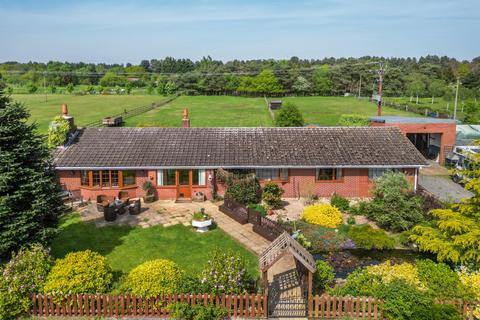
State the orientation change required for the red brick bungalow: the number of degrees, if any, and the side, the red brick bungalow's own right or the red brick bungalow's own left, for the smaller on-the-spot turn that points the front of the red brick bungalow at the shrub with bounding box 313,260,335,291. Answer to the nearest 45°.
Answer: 0° — it already faces it

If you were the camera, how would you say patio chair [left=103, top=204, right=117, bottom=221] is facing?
facing away from the viewer and to the right of the viewer

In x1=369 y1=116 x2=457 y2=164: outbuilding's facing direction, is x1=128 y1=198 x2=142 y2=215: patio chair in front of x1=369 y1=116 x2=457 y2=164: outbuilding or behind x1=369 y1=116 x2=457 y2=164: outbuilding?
in front

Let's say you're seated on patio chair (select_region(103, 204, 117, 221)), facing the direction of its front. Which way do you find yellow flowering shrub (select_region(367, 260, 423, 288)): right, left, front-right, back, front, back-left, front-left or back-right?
right

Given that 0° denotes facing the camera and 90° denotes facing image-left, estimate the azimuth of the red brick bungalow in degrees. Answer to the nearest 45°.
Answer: approximately 0°

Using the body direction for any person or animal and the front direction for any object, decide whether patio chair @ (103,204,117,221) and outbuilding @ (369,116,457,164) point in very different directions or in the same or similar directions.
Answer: very different directions

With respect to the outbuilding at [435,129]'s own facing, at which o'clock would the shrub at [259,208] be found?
The shrub is roughly at 1 o'clock from the outbuilding.

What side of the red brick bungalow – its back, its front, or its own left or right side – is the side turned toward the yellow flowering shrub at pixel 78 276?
front

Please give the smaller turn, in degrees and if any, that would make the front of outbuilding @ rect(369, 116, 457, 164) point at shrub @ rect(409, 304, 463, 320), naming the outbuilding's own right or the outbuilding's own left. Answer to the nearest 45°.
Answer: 0° — it already faces it

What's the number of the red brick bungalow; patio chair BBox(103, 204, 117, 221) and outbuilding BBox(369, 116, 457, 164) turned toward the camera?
2
